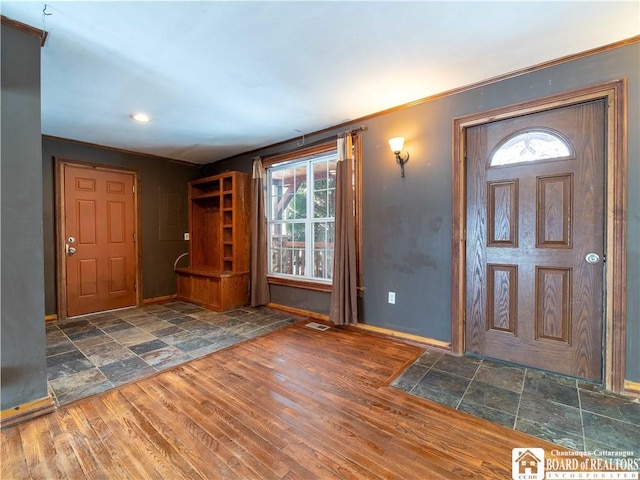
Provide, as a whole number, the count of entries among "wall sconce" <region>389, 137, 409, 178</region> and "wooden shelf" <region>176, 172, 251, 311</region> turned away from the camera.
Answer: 0

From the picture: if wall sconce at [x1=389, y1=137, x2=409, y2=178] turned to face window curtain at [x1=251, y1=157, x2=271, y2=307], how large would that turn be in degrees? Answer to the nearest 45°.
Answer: approximately 90° to its right

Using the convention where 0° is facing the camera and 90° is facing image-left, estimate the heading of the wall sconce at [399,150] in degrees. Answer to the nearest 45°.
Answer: approximately 45°

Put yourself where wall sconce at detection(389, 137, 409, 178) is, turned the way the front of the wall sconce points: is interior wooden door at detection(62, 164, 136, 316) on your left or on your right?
on your right

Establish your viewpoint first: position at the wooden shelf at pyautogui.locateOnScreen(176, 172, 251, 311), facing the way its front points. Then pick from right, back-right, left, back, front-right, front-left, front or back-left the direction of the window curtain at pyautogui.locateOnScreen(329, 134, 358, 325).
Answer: left

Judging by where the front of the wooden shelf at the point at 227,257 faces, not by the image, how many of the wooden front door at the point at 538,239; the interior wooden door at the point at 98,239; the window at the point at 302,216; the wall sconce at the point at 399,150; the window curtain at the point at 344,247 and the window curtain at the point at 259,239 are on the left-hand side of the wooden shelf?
5

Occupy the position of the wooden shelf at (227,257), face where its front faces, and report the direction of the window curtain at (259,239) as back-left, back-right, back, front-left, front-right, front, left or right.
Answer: left

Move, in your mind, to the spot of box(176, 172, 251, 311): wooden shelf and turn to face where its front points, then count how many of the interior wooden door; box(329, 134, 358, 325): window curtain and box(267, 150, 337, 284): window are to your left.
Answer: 2

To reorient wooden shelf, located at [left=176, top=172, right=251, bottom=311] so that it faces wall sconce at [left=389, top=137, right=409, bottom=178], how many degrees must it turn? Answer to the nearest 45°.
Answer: approximately 90° to its left

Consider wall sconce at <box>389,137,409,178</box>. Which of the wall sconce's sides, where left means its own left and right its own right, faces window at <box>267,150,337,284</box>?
right

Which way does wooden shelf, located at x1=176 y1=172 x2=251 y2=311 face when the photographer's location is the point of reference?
facing the viewer and to the left of the viewer

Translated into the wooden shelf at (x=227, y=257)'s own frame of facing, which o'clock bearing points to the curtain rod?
The curtain rod is roughly at 9 o'clock from the wooden shelf.
